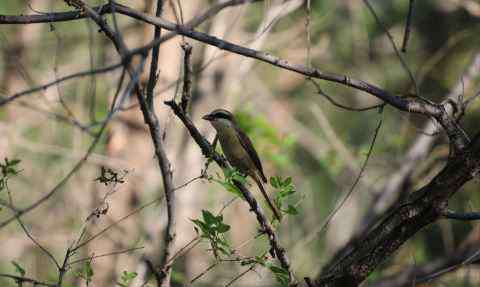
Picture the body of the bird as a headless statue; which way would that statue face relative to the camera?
to the viewer's left
